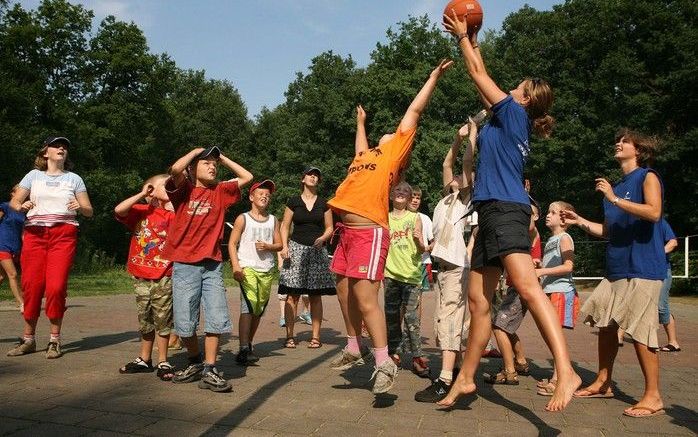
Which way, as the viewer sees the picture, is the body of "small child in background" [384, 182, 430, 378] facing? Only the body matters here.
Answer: toward the camera

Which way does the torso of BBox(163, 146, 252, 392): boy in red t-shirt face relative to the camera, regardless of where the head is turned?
toward the camera

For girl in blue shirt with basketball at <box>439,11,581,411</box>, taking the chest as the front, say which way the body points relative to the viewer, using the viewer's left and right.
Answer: facing to the left of the viewer

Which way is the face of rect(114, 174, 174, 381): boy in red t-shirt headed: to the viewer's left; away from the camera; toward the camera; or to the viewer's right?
to the viewer's right

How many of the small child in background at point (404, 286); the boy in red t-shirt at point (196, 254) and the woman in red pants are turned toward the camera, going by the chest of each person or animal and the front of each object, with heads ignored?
3

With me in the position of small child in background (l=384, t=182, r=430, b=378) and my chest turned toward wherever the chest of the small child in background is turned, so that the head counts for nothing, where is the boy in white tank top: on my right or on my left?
on my right

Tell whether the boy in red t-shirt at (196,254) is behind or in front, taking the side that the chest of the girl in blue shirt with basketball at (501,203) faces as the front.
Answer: in front

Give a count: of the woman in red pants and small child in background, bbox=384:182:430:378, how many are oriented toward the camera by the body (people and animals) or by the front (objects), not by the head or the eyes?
2

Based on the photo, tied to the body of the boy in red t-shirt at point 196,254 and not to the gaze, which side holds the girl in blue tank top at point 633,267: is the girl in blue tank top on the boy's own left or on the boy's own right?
on the boy's own left

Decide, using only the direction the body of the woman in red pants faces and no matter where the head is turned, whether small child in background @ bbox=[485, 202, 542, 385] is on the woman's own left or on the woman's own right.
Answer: on the woman's own left

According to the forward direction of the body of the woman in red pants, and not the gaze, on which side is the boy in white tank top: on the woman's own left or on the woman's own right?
on the woman's own left

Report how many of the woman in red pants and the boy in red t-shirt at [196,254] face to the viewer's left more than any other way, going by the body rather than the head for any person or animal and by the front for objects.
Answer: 0

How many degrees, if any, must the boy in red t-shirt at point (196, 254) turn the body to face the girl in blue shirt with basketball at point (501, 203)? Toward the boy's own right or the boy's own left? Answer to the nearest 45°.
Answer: approximately 45° to the boy's own left

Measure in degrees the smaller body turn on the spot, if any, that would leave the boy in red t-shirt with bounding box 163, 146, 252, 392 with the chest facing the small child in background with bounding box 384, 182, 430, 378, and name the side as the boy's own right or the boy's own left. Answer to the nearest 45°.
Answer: approximately 90° to the boy's own left
